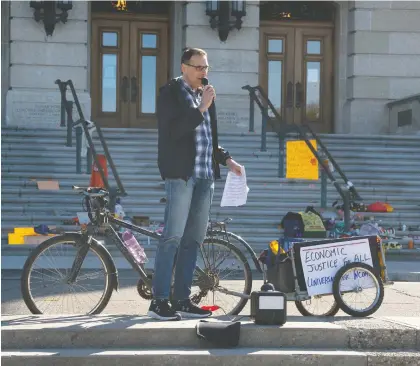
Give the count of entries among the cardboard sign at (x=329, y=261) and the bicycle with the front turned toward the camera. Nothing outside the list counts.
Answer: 1

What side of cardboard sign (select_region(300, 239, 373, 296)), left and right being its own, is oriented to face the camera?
front

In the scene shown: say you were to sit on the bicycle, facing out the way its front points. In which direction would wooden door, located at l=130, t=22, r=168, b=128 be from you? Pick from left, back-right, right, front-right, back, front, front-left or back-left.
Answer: right

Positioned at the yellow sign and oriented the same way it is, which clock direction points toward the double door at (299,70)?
The double door is roughly at 6 o'clock from the yellow sign.

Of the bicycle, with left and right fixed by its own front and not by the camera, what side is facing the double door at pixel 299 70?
right

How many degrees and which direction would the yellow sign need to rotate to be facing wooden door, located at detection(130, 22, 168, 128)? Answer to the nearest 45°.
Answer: approximately 135° to its right

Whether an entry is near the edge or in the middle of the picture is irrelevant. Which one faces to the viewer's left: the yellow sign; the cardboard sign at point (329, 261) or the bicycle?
the bicycle

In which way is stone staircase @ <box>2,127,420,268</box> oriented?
toward the camera

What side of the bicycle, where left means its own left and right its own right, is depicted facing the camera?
left

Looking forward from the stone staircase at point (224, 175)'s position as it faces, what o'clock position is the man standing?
The man standing is roughly at 12 o'clock from the stone staircase.

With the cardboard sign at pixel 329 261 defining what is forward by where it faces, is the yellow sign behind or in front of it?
behind

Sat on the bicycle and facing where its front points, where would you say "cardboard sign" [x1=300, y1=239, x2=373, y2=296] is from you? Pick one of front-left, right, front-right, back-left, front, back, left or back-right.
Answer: back

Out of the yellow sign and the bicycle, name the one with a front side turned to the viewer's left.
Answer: the bicycle

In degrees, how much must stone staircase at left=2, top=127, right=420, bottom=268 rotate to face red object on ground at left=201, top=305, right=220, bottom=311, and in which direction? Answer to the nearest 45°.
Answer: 0° — it already faces it

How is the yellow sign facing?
toward the camera

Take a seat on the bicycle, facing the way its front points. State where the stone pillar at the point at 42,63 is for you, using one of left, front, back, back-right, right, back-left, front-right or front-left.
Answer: right
